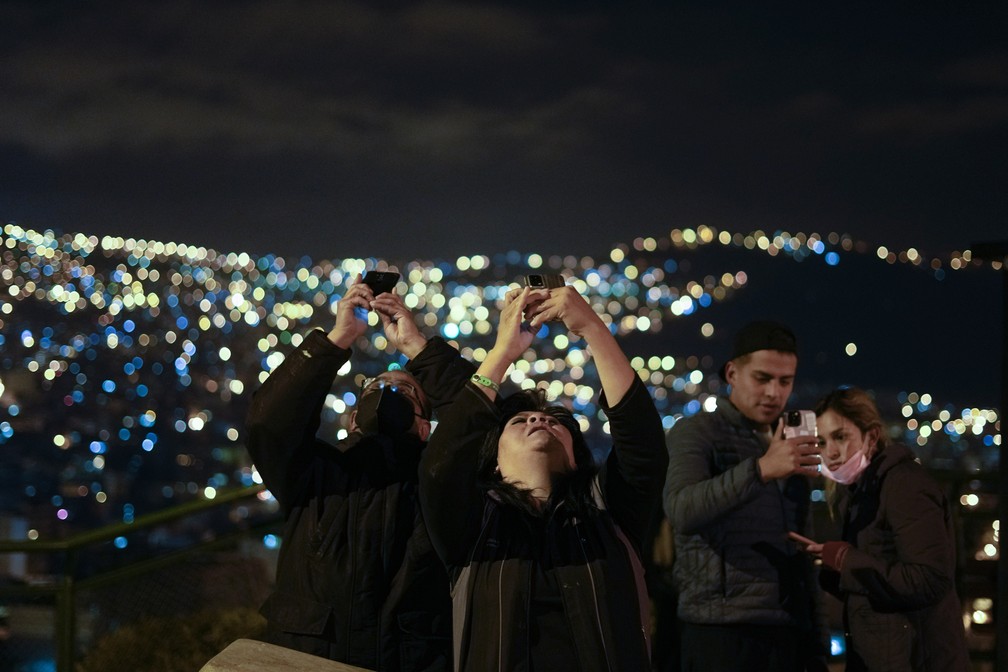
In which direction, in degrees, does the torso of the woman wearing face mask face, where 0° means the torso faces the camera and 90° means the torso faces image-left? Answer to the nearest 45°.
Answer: approximately 45°

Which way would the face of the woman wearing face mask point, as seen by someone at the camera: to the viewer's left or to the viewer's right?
to the viewer's left

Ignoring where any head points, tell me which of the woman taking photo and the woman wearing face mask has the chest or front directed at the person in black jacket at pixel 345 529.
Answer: the woman wearing face mask

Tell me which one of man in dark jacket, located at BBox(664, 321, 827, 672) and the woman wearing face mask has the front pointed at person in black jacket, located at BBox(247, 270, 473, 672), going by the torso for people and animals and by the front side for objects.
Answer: the woman wearing face mask

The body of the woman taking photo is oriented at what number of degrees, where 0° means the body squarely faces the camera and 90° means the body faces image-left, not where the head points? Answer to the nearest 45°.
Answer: approximately 0°

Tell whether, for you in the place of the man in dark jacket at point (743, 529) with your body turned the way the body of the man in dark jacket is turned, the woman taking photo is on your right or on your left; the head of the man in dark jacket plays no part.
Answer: on your right

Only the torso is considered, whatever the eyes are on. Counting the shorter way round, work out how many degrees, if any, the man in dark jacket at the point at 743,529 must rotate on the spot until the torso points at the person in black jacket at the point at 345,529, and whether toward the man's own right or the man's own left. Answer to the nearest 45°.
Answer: approximately 90° to the man's own right

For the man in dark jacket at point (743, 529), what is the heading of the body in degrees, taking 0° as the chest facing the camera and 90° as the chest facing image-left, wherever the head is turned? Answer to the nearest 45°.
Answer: approximately 315°
